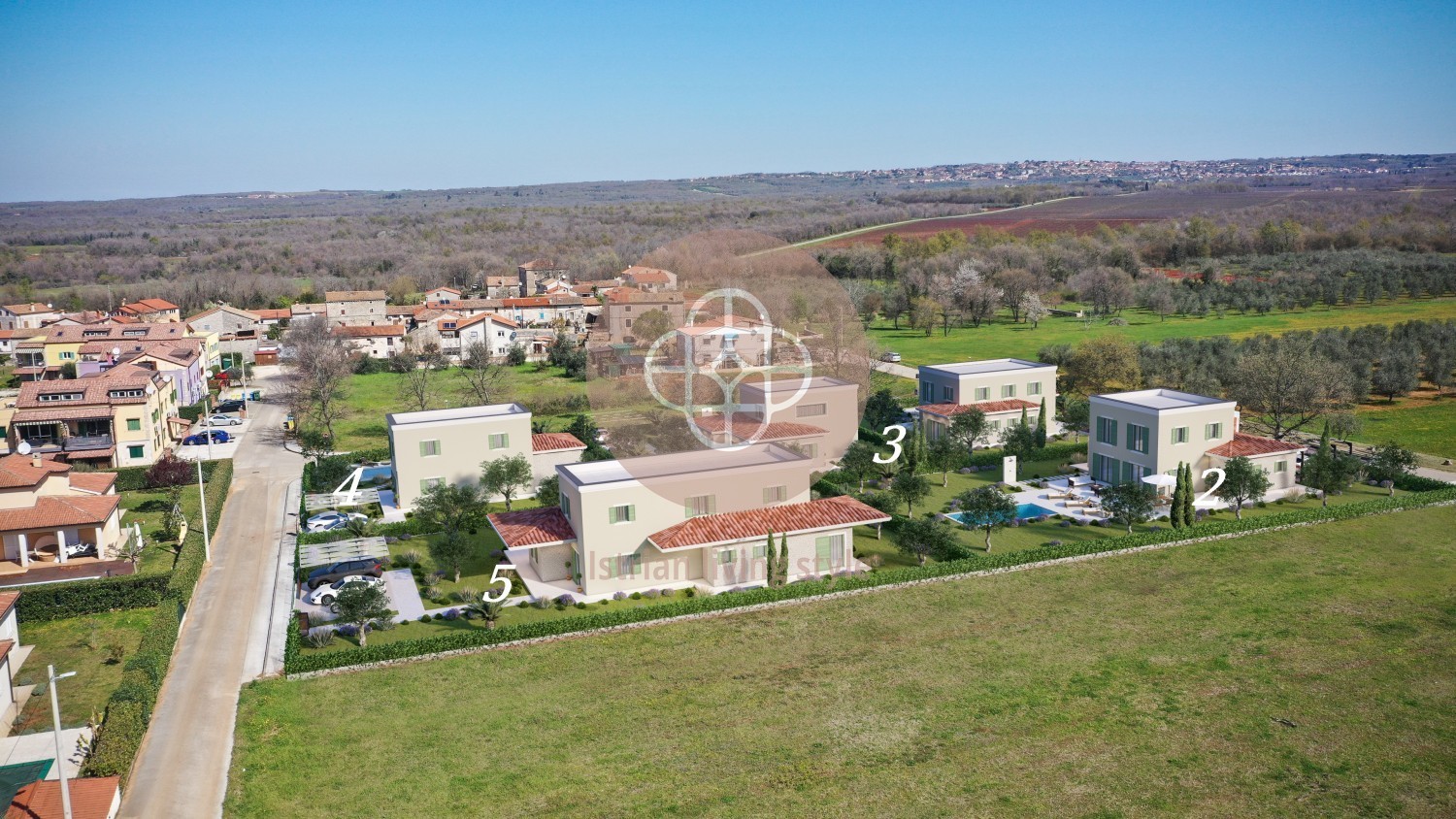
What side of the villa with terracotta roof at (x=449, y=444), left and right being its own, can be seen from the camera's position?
front

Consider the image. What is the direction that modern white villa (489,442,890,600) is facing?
toward the camera

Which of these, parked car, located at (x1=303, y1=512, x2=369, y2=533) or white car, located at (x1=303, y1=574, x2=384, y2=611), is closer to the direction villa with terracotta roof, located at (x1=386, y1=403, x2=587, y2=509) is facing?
the white car

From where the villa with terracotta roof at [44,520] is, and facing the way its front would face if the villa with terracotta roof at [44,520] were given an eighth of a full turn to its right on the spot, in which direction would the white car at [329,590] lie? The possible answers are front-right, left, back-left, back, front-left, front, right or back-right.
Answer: left

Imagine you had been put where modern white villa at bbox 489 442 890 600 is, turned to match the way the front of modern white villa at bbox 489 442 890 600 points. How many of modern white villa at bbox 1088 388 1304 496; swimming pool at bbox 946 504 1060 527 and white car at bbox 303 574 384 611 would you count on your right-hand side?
1

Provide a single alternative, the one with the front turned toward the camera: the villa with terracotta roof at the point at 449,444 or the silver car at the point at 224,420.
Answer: the villa with terracotta roof

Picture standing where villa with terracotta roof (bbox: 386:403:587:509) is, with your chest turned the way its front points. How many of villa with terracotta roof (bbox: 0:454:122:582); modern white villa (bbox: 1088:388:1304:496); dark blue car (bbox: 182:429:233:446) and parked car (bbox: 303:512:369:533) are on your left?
1

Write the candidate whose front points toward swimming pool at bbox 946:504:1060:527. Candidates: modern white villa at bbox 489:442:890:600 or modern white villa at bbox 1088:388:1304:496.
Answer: modern white villa at bbox 1088:388:1304:496

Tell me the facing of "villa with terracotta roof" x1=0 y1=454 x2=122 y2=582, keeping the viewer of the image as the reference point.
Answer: facing the viewer

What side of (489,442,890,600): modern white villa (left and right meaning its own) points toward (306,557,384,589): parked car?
right

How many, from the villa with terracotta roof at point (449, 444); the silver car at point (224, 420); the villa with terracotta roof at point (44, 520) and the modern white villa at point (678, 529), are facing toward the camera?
3

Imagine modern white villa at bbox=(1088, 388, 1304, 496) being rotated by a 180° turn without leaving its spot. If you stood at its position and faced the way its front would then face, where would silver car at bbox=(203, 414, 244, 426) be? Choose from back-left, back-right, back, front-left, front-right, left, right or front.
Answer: back-left

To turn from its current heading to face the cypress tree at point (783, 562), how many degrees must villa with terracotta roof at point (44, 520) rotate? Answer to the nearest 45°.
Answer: approximately 45° to its left

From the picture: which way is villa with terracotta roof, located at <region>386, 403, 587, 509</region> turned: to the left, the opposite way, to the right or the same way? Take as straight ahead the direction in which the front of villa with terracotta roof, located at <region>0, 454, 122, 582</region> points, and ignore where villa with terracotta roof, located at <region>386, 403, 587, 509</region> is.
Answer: the same way
